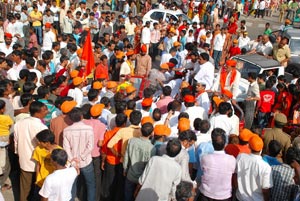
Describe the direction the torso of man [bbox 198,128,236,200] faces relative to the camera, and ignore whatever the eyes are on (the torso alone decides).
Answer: away from the camera

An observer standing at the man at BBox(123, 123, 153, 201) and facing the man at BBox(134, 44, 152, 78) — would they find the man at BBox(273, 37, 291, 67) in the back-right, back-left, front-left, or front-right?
front-right

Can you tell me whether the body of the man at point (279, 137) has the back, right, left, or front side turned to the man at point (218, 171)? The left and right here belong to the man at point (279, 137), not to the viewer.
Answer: back

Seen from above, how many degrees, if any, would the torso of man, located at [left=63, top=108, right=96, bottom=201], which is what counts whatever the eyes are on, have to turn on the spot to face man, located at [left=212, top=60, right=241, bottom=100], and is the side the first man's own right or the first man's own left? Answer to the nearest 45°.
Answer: approximately 45° to the first man's own right

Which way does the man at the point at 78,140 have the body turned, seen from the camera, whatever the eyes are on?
away from the camera

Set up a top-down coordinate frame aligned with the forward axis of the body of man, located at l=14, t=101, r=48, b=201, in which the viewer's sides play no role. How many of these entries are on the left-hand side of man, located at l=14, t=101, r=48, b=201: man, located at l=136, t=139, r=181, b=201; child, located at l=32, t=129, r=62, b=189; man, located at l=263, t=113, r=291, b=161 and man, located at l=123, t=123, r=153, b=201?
0

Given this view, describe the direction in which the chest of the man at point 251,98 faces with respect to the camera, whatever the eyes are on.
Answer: to the viewer's left

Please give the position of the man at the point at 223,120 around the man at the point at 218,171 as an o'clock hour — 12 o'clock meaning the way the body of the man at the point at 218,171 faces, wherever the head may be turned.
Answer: the man at the point at 223,120 is roughly at 12 o'clock from the man at the point at 218,171.

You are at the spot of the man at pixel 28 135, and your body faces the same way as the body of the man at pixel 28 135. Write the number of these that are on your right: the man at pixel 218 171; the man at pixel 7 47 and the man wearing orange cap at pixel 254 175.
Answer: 2

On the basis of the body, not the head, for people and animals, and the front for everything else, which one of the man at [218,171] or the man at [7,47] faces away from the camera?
the man at [218,171]

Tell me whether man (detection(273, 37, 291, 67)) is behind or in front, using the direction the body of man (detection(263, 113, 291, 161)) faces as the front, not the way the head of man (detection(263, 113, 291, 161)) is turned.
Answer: in front

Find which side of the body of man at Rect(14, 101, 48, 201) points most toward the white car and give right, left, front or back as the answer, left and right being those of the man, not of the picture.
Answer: front

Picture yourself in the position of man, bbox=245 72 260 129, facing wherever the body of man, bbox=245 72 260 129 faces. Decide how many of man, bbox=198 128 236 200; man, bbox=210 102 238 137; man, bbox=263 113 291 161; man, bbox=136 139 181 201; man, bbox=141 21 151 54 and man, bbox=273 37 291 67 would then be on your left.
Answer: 4

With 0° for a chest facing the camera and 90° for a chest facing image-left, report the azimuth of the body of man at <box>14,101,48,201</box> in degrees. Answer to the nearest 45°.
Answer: approximately 225°

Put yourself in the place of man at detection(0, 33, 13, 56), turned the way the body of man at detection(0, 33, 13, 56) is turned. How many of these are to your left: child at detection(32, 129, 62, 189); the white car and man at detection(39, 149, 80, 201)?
1
